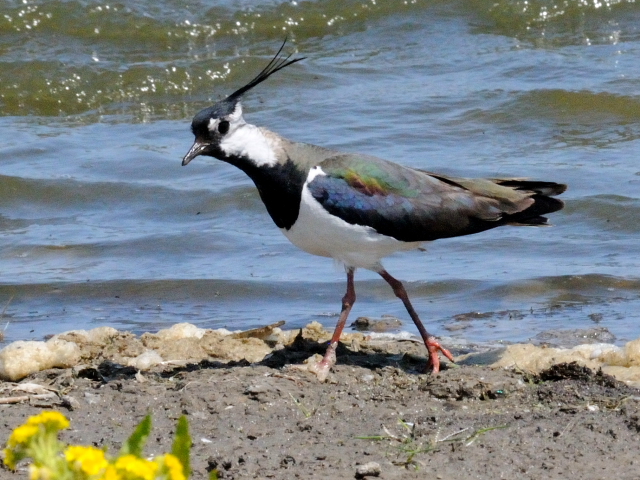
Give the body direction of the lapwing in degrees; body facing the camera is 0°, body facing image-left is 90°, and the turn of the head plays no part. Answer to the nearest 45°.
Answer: approximately 90°

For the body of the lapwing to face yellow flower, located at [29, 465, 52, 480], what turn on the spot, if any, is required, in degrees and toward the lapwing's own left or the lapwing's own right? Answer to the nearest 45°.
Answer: approximately 90° to the lapwing's own left

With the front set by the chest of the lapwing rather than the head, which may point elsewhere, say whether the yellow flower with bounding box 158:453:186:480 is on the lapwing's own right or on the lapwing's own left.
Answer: on the lapwing's own left

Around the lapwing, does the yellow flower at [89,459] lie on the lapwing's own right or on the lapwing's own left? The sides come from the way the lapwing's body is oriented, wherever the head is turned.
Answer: on the lapwing's own left

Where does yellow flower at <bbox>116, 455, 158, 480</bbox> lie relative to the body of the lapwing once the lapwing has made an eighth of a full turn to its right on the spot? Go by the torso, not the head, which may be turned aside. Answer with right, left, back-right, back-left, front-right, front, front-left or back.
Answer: back-left

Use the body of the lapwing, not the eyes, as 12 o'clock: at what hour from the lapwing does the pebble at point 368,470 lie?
The pebble is roughly at 9 o'clock from the lapwing.

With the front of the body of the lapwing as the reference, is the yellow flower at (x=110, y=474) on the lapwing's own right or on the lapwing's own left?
on the lapwing's own left
